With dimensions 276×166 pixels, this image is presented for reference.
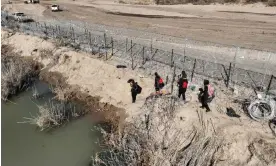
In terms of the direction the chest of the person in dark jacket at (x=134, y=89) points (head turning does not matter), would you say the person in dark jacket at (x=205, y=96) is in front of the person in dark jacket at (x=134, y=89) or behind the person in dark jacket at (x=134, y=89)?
behind

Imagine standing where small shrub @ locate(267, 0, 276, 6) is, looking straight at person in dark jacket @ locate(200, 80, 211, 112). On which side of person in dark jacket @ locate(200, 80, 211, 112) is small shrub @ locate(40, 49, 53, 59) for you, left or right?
right

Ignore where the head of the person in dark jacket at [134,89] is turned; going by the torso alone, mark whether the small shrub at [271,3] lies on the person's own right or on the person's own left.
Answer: on the person's own right
